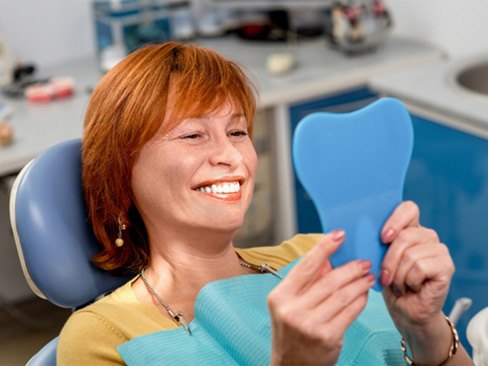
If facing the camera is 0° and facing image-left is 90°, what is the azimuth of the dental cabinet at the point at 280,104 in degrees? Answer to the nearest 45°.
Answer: approximately 315°

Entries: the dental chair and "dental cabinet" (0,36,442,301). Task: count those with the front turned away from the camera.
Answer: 0

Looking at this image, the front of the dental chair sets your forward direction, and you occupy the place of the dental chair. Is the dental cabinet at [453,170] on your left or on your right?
on your left

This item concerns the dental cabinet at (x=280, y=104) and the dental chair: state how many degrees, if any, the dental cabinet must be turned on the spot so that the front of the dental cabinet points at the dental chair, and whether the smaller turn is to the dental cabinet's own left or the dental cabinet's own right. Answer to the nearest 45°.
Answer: approximately 45° to the dental cabinet's own right

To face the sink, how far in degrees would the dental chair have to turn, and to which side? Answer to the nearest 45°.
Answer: approximately 90° to its left

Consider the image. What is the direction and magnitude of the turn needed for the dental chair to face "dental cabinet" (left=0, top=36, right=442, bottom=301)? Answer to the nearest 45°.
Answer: approximately 90° to its left

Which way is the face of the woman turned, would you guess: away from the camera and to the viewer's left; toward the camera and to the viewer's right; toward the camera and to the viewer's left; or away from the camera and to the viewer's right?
toward the camera and to the viewer's right

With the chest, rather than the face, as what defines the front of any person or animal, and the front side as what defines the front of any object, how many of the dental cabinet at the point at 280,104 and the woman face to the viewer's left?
0

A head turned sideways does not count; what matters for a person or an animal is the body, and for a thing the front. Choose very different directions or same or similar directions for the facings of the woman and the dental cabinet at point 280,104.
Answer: same or similar directions

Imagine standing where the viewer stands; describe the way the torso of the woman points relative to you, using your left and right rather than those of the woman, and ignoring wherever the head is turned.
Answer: facing the viewer and to the right of the viewer
